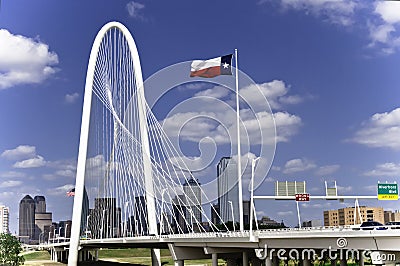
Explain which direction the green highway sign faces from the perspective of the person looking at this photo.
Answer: facing the viewer

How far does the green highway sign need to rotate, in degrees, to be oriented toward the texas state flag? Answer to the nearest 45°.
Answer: approximately 45° to its right
